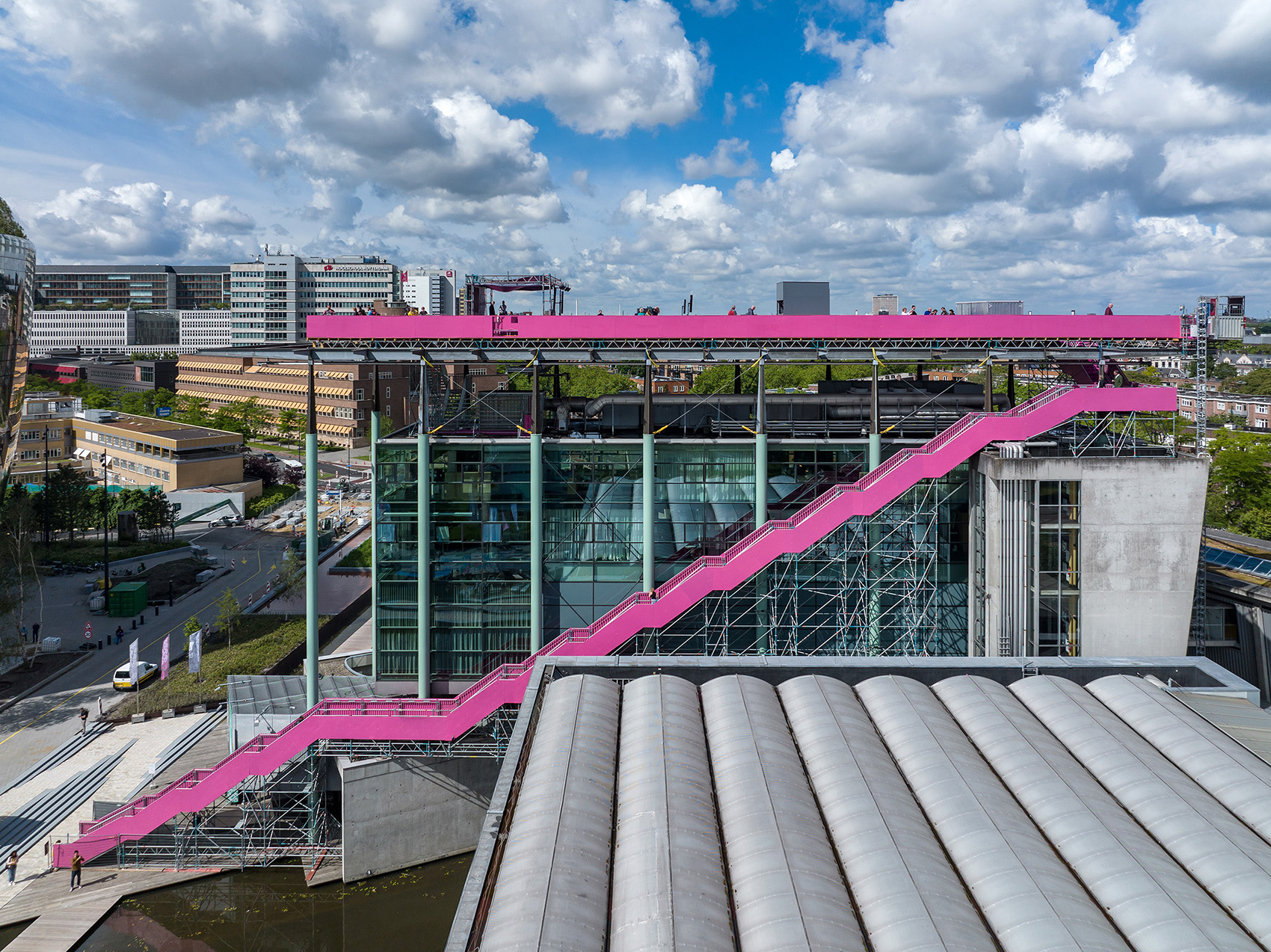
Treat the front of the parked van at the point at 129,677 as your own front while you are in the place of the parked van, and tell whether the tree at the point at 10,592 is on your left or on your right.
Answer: on your left

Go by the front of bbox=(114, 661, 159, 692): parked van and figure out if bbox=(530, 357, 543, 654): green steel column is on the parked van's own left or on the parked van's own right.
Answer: on the parked van's own right

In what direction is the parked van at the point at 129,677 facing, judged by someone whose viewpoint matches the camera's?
facing away from the viewer and to the right of the viewer

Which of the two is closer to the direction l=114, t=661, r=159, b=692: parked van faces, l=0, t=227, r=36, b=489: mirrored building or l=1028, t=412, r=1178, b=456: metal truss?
the metal truss

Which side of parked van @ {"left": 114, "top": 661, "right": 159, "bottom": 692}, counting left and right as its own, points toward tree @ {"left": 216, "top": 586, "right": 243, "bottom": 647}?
front

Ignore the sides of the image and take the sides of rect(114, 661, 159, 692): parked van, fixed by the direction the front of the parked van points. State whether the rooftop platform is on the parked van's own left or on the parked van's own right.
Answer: on the parked van's own right

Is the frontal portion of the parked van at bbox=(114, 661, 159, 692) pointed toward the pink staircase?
no
